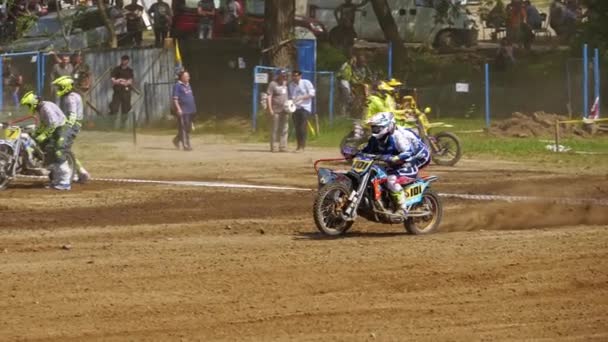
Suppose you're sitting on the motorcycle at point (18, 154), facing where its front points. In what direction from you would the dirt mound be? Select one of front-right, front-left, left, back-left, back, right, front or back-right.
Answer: back

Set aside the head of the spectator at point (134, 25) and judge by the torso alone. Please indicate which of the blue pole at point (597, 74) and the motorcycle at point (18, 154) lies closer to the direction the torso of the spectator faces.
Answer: the motorcycle

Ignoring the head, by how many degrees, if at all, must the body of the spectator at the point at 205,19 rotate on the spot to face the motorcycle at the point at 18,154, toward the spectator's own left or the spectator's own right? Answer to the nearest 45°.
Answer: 0° — they already face it

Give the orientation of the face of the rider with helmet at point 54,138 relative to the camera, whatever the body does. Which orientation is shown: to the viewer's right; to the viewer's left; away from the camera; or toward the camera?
to the viewer's left

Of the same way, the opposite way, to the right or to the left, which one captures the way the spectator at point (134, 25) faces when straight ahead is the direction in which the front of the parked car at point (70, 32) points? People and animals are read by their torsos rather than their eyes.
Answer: to the left

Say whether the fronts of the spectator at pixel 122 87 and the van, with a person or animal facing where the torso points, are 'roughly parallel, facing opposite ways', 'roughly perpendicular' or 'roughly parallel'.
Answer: roughly perpendicular

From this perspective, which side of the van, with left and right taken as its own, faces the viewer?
right

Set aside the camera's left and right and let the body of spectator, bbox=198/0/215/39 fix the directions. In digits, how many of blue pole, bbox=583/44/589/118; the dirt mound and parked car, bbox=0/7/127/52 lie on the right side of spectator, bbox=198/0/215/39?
1

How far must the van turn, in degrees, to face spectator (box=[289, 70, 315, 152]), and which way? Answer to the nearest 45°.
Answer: approximately 90° to its right

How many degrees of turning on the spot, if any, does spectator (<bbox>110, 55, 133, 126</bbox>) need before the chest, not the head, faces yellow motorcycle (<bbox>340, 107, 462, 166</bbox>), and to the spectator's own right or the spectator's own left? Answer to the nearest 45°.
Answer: approximately 45° to the spectator's own left
